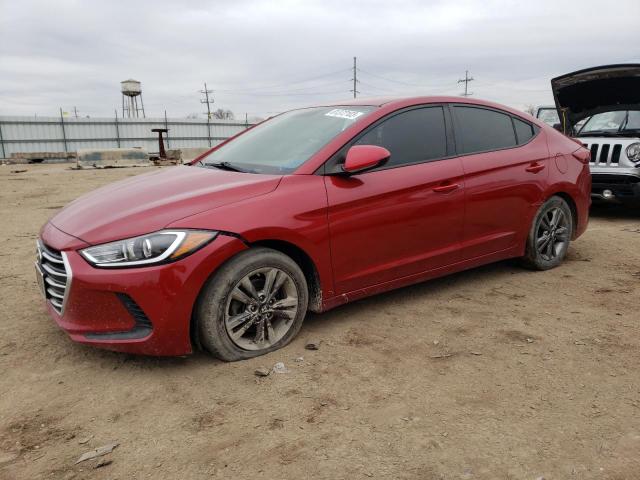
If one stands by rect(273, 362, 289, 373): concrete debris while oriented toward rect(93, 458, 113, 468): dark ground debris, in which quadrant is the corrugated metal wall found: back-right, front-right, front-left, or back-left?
back-right

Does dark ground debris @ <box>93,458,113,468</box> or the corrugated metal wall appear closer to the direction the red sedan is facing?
the dark ground debris

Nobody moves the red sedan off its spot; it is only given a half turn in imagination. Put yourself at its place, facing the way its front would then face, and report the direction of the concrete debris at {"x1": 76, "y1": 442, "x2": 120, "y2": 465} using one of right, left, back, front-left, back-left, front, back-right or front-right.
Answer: back

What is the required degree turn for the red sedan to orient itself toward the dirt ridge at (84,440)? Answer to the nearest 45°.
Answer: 0° — it already faces it

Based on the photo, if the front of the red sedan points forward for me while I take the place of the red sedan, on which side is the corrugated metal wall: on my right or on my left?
on my right

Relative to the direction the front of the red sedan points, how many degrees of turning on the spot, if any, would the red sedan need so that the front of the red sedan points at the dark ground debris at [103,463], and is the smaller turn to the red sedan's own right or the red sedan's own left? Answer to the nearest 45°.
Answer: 0° — it already faces it

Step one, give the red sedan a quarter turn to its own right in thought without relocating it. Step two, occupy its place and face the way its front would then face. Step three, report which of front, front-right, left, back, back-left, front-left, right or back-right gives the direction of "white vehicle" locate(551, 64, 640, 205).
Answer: right

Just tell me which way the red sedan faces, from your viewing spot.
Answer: facing the viewer and to the left of the viewer
